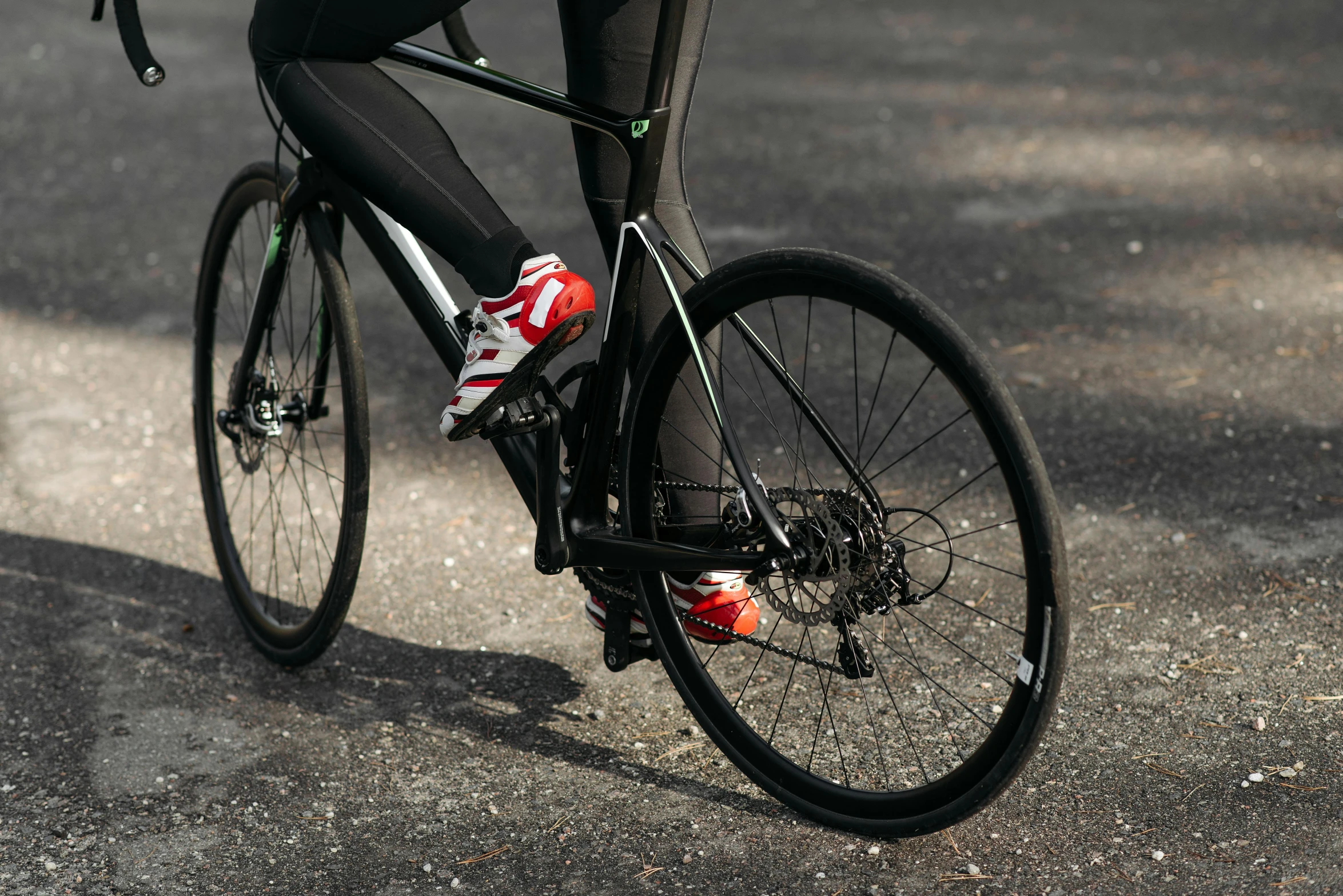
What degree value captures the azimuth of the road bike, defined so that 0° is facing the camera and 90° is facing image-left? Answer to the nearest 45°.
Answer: approximately 135°
